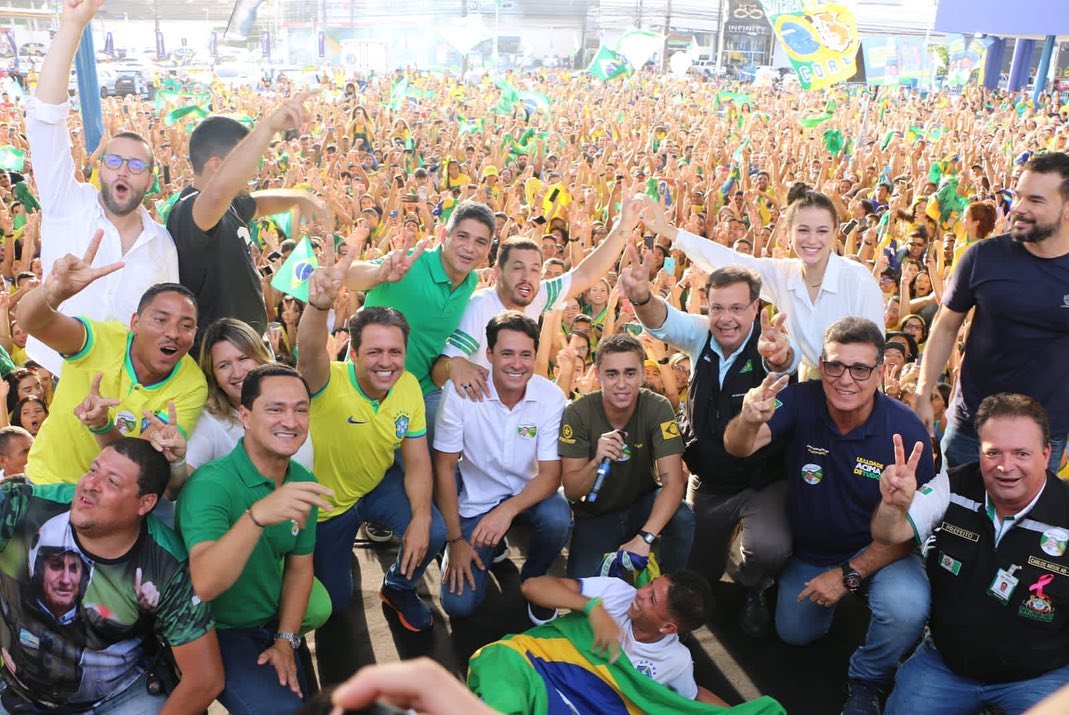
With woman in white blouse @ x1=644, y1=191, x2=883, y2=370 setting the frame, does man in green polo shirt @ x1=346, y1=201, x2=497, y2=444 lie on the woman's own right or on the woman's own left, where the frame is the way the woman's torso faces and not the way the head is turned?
on the woman's own right

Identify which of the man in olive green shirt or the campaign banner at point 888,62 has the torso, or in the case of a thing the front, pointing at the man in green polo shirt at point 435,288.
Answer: the campaign banner

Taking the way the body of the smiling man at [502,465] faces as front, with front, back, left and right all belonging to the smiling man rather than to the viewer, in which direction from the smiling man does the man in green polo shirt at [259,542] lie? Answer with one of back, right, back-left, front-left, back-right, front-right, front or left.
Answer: front-right

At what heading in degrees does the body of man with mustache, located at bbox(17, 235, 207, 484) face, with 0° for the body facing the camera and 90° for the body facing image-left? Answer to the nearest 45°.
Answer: approximately 315°

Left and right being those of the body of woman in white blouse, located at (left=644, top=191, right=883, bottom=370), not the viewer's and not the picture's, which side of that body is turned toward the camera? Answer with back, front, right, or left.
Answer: front

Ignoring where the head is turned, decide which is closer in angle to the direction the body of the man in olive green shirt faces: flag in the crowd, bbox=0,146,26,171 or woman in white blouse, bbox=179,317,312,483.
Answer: the woman in white blouse

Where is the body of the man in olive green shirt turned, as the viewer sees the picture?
toward the camera

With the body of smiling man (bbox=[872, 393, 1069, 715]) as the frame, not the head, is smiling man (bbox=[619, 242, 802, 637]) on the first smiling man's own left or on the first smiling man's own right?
on the first smiling man's own right

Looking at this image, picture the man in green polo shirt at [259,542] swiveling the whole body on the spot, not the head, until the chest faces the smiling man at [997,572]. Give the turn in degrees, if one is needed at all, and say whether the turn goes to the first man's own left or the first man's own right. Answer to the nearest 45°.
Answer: approximately 45° to the first man's own left

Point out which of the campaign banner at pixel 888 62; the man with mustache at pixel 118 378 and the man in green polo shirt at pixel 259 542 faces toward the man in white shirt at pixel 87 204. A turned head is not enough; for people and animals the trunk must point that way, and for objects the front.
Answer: the campaign banner

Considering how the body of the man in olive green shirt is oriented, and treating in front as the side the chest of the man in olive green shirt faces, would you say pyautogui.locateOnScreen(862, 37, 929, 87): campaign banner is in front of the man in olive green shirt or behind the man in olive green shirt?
behind
